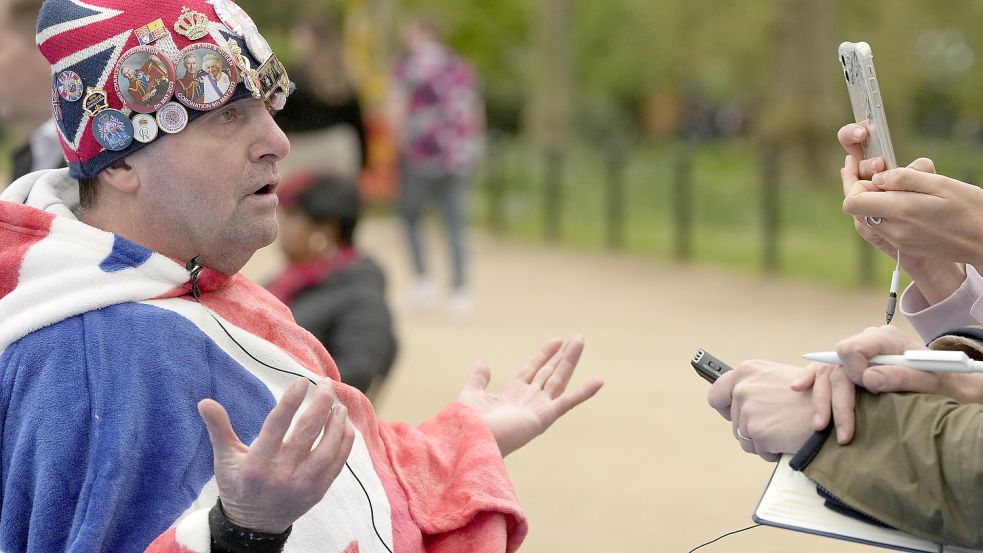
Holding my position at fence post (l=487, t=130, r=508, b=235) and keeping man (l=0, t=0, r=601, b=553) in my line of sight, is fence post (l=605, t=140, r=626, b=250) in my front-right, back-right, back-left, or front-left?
front-left

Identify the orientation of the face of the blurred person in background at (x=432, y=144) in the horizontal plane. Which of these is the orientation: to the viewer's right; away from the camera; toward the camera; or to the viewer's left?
toward the camera

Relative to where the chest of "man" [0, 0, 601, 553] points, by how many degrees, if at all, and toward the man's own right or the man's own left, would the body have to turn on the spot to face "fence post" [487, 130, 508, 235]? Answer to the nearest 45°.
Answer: approximately 135° to the man's own left

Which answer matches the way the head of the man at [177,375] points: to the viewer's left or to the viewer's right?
to the viewer's right

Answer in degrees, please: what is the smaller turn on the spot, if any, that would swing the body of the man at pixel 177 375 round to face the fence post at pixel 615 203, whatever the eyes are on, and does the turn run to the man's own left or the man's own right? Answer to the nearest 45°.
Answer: approximately 135° to the man's own left

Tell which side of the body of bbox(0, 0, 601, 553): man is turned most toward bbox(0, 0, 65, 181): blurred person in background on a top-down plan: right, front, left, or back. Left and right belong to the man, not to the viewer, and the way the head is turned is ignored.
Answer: back

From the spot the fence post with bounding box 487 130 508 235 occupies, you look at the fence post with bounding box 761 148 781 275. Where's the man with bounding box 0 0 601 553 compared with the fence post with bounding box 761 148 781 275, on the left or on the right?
right

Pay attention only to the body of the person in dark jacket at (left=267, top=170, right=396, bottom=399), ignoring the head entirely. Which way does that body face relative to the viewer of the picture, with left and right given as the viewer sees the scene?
facing to the left of the viewer

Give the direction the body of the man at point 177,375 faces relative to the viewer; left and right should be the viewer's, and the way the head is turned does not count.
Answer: facing the viewer and to the right of the viewer

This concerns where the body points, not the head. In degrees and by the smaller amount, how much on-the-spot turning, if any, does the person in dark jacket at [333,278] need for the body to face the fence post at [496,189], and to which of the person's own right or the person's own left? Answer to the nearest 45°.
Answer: approximately 90° to the person's own right

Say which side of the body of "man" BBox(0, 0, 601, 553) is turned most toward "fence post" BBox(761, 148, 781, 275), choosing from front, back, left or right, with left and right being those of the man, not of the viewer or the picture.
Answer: left
